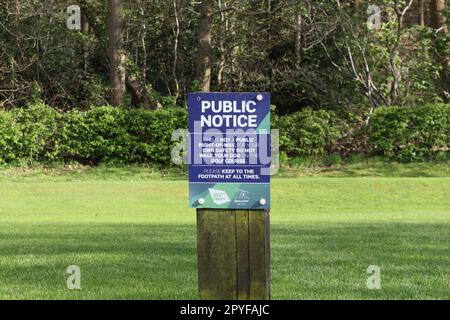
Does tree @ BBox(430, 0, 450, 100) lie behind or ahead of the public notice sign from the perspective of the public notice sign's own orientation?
behind

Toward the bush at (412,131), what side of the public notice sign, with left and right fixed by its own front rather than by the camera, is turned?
back

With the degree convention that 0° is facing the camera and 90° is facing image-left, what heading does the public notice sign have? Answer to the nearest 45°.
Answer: approximately 0°

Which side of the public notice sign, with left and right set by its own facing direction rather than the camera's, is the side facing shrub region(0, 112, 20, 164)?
back

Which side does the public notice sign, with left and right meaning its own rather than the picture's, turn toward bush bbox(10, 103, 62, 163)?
back

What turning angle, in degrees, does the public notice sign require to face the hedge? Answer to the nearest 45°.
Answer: approximately 180°

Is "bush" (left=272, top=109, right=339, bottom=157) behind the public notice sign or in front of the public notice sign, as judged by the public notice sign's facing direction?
behind

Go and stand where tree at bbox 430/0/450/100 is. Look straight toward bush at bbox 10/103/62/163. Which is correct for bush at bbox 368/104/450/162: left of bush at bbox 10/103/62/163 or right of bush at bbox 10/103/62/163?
left
